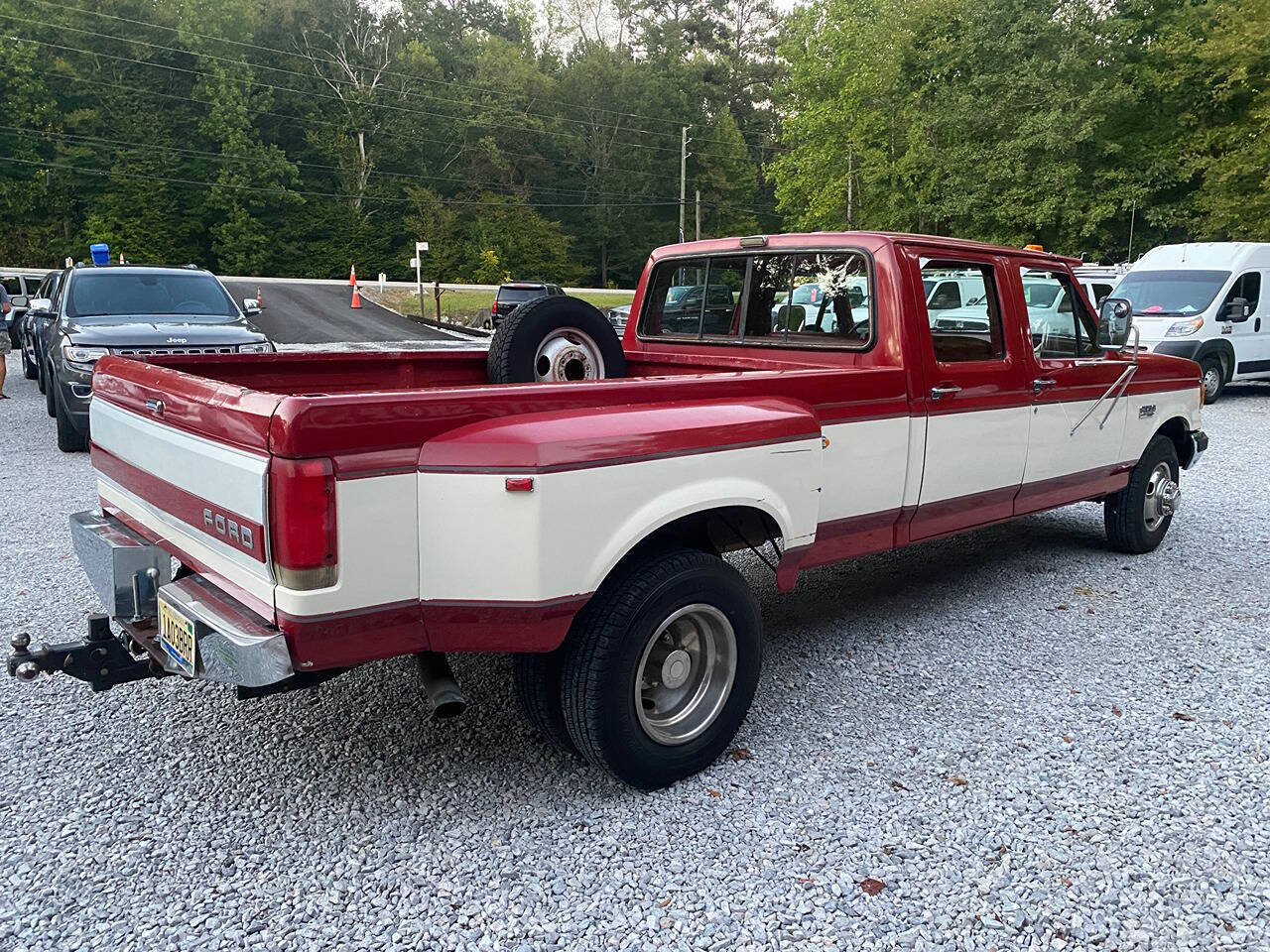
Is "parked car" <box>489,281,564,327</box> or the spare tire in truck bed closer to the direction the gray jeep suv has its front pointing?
the spare tire in truck bed

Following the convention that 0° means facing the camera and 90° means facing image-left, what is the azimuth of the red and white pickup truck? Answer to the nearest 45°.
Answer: approximately 225°

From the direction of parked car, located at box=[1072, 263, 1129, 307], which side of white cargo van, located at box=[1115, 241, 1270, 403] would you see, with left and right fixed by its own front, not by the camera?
right

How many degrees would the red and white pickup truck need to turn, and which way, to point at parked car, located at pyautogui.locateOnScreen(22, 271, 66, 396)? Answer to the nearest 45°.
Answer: approximately 90° to its left

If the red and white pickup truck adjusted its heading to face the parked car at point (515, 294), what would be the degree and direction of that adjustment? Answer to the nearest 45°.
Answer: approximately 45° to its left

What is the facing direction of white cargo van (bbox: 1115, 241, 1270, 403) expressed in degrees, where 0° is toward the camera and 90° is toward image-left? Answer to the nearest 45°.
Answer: approximately 45°

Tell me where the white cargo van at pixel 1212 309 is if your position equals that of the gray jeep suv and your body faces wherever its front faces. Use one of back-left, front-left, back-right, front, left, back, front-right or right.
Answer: left

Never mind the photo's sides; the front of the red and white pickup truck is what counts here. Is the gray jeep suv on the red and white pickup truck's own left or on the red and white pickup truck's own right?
on the red and white pickup truck's own left

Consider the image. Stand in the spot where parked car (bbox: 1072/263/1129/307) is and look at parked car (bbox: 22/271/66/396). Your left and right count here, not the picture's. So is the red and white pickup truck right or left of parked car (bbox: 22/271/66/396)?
left

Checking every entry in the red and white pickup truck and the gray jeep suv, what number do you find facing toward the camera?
1

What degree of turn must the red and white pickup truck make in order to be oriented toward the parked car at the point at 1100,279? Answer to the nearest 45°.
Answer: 0° — it already faces it

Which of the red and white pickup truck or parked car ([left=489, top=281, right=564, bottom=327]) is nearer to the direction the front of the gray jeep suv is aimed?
the red and white pickup truck
